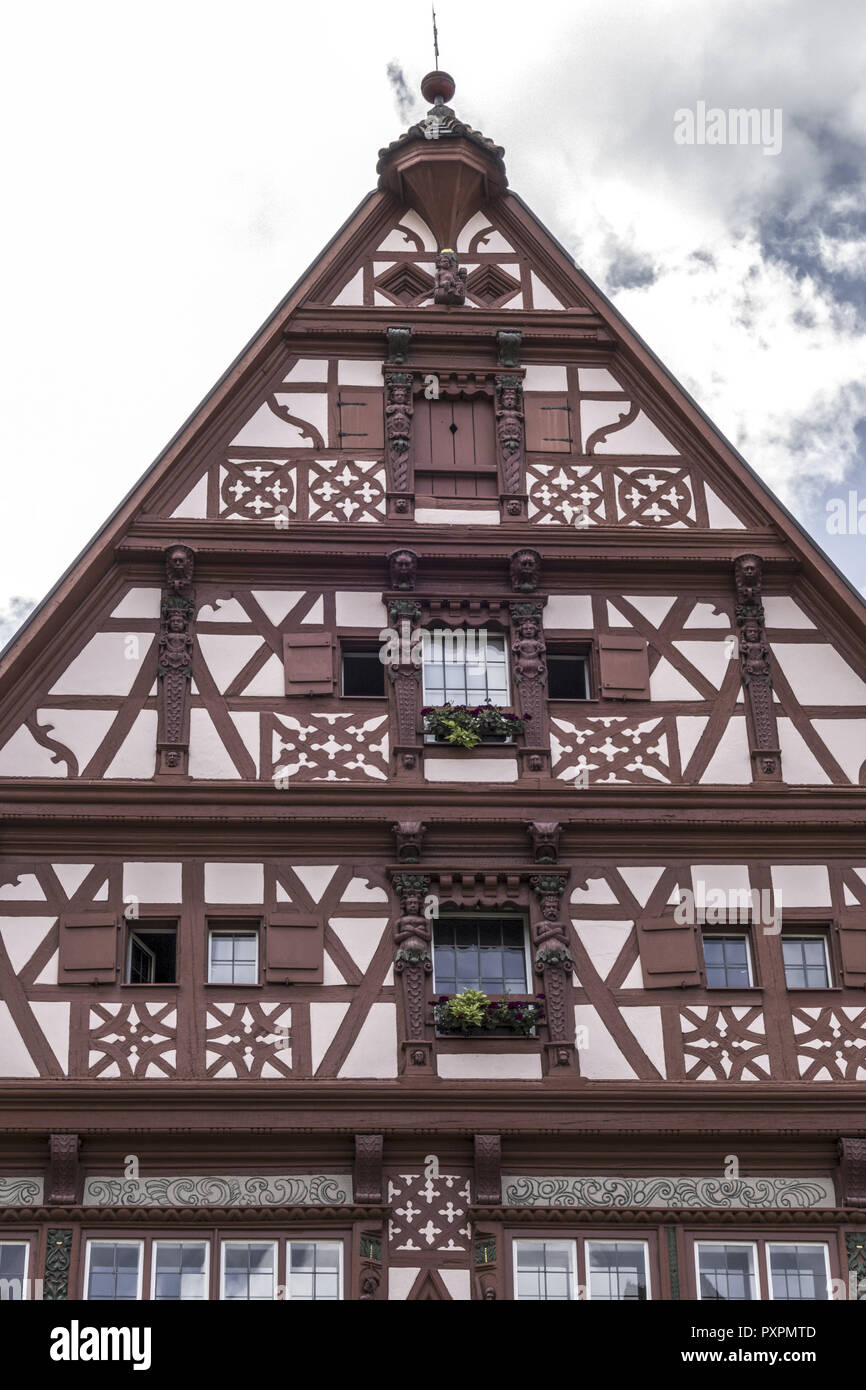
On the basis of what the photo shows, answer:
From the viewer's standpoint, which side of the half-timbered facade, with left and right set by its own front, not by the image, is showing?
front
